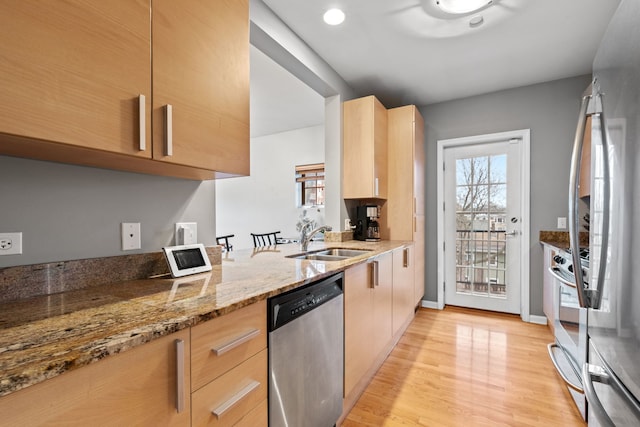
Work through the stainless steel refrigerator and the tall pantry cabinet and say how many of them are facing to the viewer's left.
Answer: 1

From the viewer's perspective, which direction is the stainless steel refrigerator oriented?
to the viewer's left

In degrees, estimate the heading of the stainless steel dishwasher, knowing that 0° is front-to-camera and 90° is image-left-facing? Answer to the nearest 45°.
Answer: approximately 315°

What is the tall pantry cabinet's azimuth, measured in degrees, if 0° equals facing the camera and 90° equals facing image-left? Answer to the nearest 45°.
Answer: approximately 270°

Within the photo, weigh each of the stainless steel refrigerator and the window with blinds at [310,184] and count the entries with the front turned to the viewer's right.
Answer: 0

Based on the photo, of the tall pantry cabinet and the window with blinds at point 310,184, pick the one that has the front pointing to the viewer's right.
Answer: the tall pantry cabinet

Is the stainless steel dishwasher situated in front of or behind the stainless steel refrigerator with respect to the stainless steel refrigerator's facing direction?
in front

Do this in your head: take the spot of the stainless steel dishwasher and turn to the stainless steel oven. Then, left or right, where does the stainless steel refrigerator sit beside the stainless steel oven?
right

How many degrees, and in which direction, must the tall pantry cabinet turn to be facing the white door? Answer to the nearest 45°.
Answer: approximately 45° to its left

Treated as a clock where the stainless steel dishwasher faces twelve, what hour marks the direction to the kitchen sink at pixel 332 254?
The kitchen sink is roughly at 8 o'clock from the stainless steel dishwasher.

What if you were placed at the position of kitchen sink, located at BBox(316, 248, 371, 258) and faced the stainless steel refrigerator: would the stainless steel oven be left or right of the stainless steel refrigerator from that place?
left

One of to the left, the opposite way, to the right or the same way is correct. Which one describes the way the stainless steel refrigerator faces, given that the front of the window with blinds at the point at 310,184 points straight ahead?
to the right

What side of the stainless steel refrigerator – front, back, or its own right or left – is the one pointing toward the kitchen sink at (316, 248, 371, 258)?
front

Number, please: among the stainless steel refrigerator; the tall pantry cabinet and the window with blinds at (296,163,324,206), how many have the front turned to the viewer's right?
1

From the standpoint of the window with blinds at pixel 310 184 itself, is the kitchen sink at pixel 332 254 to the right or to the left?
on its left
